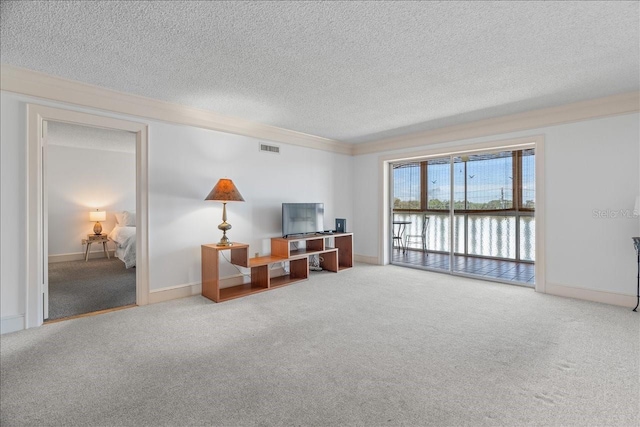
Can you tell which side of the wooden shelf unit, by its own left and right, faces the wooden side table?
back

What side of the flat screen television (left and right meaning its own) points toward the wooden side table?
back

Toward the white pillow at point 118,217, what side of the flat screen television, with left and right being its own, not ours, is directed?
back

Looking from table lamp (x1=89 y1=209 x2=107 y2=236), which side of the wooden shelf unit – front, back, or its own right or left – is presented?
back

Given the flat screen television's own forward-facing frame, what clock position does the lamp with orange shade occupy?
The lamp with orange shade is roughly at 3 o'clock from the flat screen television.

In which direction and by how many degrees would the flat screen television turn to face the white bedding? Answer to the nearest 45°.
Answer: approximately 135° to its right

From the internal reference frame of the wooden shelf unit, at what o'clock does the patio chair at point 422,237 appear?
The patio chair is roughly at 10 o'clock from the wooden shelf unit.

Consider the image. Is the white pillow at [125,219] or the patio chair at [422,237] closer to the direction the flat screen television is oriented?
the patio chair

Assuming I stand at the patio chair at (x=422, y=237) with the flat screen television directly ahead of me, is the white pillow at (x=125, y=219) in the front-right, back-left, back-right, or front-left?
front-right

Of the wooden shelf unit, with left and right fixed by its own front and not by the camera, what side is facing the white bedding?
back

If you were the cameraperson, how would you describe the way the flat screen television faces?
facing the viewer and to the right of the viewer
